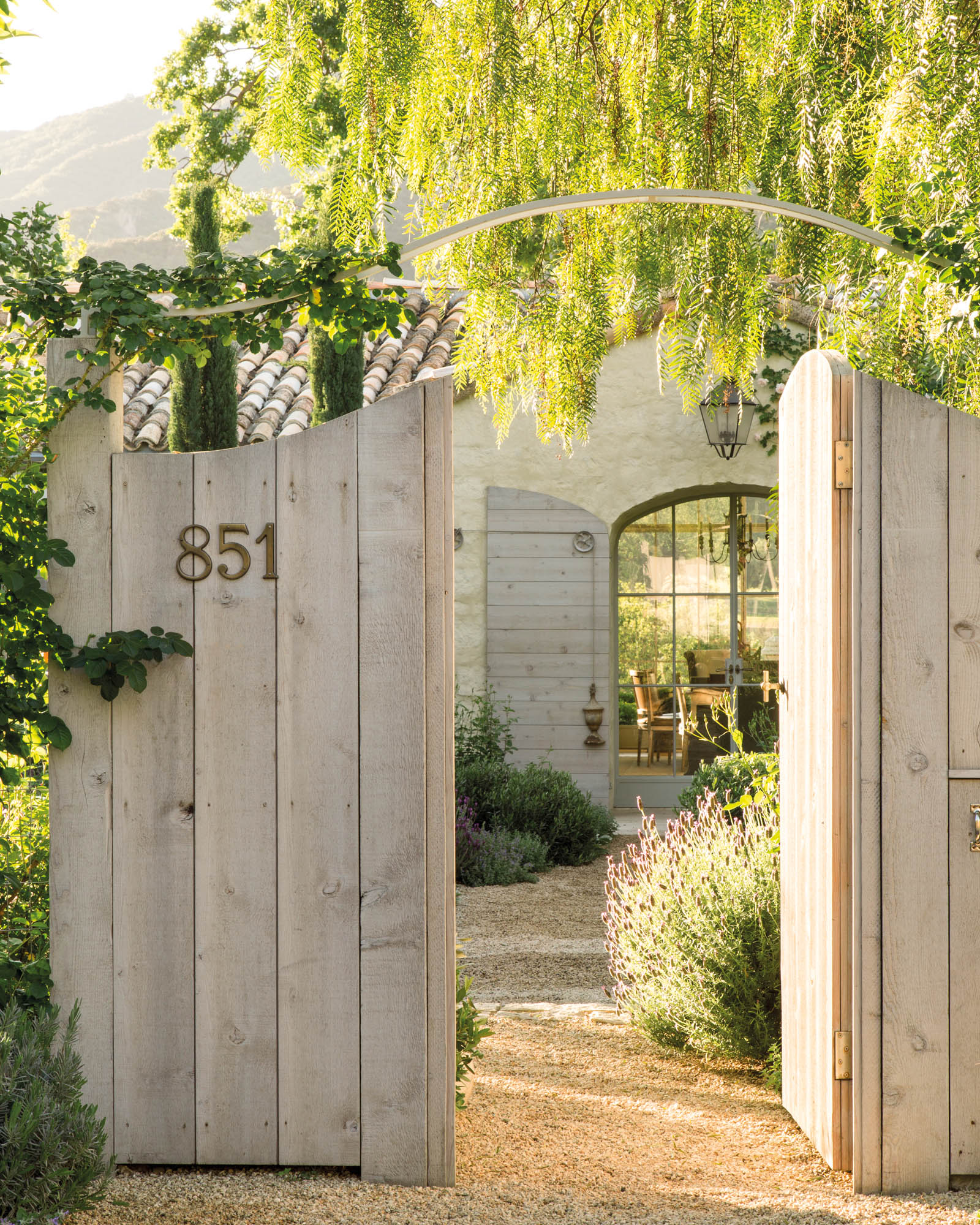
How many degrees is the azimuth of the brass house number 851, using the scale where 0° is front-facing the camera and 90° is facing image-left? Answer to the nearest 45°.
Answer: approximately 0°

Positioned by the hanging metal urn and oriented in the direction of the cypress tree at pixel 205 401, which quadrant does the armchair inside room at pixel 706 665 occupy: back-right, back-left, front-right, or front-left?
back-right

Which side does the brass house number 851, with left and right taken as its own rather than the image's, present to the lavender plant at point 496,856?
back

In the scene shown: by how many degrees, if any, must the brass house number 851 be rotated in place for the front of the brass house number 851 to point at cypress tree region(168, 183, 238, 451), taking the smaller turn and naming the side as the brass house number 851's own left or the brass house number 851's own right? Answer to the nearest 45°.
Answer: approximately 180°
